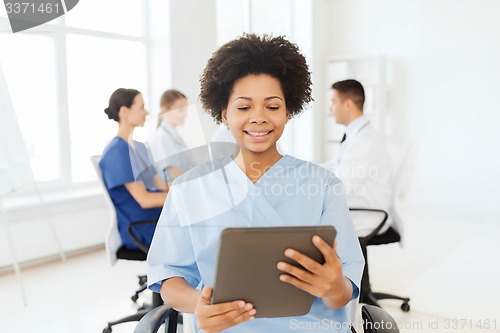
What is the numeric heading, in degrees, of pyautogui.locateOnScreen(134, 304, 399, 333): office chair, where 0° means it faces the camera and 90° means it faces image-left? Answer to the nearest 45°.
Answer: approximately 0°

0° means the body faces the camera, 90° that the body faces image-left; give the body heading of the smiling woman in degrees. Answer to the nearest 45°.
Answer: approximately 0°

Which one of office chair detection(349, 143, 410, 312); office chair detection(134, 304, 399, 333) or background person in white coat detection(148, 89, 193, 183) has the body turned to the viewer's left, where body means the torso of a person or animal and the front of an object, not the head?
office chair detection(349, 143, 410, 312)

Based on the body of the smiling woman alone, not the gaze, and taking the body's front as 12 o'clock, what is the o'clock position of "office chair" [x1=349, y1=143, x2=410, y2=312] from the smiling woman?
The office chair is roughly at 7 o'clock from the smiling woman.

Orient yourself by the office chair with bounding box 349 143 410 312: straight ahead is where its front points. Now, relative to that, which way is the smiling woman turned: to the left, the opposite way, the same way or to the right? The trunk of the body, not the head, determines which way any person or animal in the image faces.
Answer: to the left

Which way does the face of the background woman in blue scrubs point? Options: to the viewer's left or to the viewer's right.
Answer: to the viewer's right

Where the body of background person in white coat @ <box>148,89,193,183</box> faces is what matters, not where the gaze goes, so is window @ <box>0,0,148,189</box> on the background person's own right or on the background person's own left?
on the background person's own left

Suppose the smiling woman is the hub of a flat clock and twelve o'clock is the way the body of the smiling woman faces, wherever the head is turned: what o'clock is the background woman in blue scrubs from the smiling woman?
The background woman in blue scrubs is roughly at 5 o'clock from the smiling woman.

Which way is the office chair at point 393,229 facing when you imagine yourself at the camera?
facing to the left of the viewer
